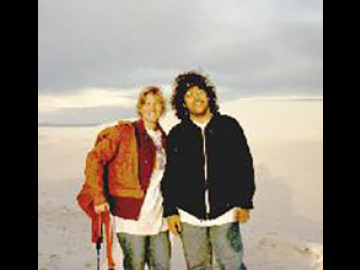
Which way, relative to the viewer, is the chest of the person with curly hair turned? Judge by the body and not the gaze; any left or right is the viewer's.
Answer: facing the viewer
